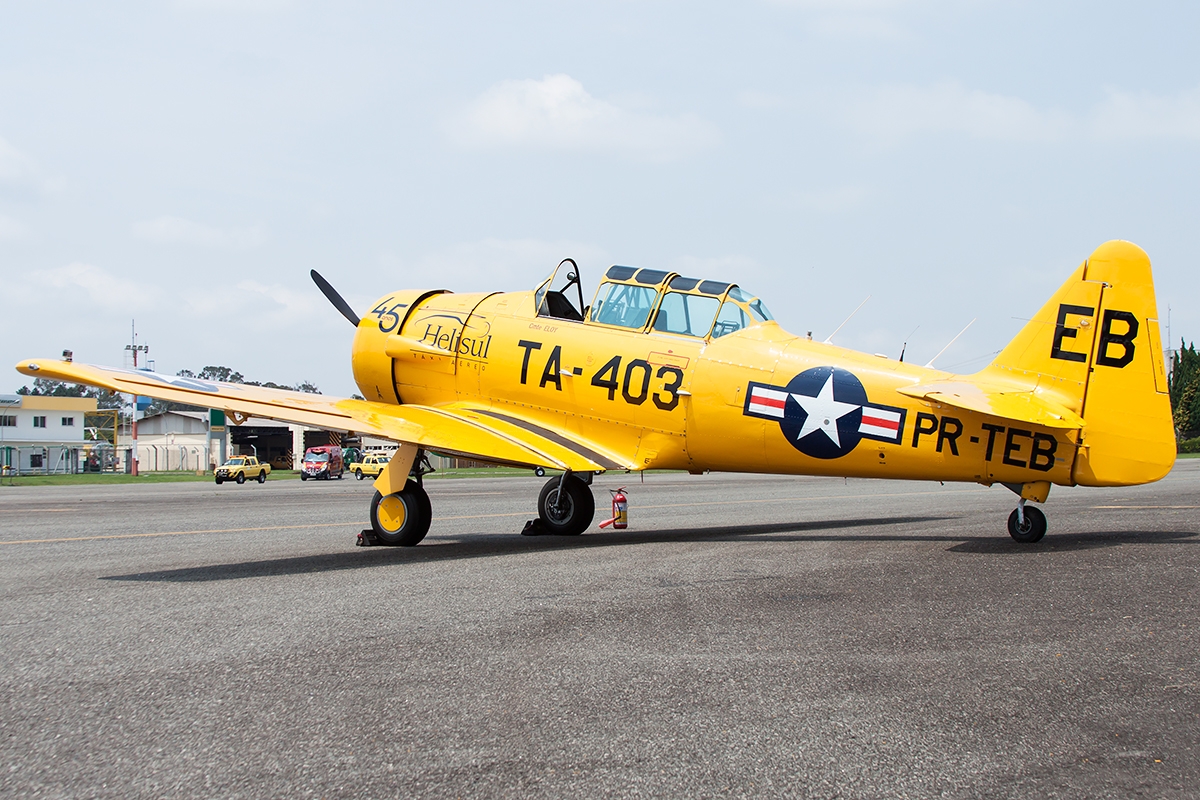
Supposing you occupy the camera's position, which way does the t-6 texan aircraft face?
facing away from the viewer and to the left of the viewer
